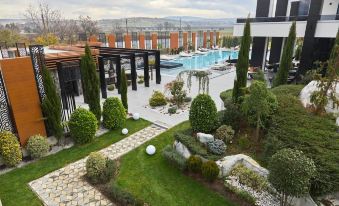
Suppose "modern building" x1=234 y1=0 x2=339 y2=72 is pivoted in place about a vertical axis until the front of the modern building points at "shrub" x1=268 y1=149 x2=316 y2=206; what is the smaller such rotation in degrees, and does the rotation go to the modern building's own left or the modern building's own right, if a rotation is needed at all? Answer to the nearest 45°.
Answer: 0° — it already faces it

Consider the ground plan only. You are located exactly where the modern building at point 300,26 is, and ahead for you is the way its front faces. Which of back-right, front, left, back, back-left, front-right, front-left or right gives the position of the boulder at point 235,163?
front

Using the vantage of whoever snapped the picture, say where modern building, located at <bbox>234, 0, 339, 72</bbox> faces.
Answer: facing the viewer

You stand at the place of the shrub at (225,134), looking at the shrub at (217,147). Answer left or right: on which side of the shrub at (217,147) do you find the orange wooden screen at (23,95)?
right

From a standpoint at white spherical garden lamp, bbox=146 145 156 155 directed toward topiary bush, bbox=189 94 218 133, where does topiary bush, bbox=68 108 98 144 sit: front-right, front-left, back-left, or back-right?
back-left

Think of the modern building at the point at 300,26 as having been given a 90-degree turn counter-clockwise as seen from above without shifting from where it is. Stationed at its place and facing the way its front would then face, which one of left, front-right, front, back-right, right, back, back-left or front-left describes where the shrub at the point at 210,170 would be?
right

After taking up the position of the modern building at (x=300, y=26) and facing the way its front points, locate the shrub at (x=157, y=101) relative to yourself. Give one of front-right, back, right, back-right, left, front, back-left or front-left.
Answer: front-right

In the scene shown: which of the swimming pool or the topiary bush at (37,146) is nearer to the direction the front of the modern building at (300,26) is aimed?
the topiary bush

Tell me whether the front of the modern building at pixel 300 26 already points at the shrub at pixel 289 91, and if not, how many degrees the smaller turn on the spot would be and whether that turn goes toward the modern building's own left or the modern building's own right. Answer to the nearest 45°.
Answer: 0° — it already faces it

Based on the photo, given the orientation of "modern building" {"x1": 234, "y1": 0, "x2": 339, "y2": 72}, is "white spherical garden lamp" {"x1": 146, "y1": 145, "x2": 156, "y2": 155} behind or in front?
in front

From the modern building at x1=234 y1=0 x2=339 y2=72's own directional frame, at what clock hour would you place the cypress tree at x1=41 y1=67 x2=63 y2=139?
The cypress tree is roughly at 1 o'clock from the modern building.

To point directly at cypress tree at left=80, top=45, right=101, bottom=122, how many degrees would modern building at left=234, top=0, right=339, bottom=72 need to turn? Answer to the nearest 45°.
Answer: approximately 45° to its right

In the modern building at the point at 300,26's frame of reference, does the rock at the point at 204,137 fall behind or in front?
in front

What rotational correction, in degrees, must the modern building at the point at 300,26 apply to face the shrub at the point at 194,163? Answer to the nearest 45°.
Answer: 0° — it already faces it

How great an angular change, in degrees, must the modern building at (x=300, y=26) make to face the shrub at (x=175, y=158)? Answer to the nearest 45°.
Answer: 0° — it already faces it
